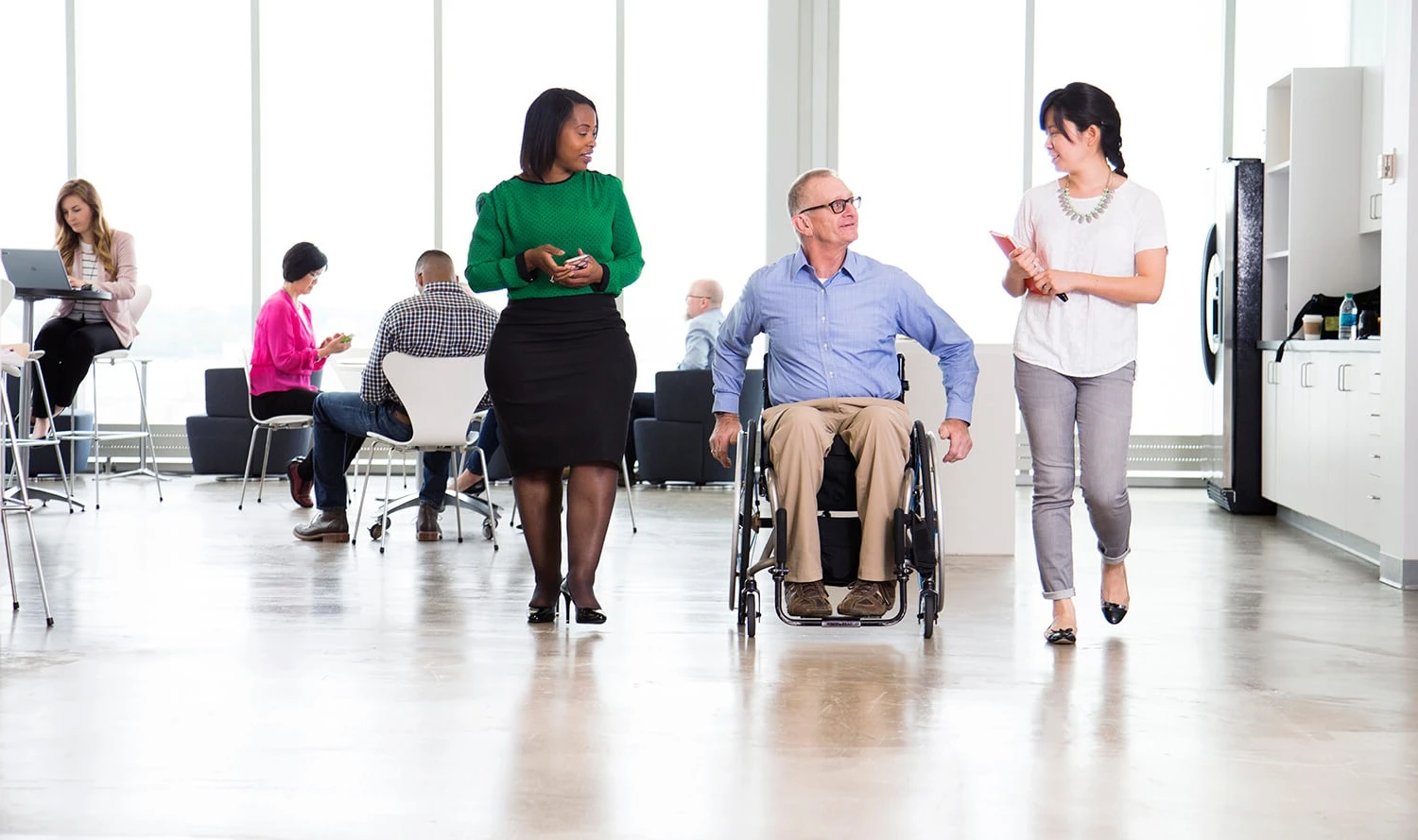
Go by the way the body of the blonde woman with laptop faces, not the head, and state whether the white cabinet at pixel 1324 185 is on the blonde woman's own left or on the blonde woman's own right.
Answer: on the blonde woman's own left

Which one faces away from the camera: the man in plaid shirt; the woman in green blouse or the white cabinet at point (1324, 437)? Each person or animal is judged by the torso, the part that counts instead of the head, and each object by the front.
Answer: the man in plaid shirt

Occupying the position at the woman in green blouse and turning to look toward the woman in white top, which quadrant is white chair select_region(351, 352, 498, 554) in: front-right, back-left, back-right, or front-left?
back-left

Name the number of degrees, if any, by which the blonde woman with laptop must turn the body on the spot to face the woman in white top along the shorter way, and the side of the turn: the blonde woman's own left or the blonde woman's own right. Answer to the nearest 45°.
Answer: approximately 90° to the blonde woman's own left

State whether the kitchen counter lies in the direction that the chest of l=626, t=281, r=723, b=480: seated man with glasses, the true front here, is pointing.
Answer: no

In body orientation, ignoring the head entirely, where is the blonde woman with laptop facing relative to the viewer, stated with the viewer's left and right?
facing the viewer and to the left of the viewer

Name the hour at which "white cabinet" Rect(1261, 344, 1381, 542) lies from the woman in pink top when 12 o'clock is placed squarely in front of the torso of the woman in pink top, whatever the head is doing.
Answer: The white cabinet is roughly at 1 o'clock from the woman in pink top.

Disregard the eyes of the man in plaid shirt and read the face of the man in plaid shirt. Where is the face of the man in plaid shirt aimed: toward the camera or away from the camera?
away from the camera

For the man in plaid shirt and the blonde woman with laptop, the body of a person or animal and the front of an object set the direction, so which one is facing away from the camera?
the man in plaid shirt

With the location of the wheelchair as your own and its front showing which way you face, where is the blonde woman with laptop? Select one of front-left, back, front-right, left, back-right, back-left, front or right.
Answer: back-right

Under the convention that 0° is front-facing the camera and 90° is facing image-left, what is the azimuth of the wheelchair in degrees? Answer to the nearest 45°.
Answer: approximately 0°

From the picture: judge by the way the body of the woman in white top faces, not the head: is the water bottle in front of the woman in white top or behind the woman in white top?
behind

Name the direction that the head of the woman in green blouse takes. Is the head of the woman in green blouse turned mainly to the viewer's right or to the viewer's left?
to the viewer's right

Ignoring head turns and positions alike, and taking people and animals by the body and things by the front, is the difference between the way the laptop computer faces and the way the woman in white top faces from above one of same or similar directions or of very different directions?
very different directions

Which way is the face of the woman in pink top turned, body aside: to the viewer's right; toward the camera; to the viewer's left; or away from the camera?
to the viewer's right

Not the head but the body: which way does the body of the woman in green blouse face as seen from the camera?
toward the camera

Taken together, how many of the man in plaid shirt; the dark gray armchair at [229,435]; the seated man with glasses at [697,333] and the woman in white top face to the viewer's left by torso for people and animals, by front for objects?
1
